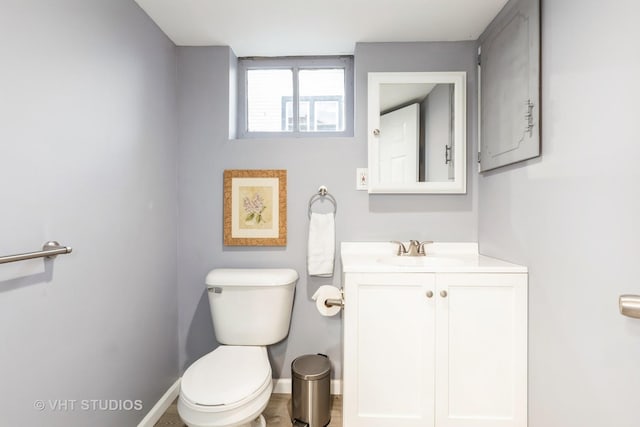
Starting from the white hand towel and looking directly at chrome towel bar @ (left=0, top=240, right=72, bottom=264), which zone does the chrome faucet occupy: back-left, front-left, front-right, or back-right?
back-left

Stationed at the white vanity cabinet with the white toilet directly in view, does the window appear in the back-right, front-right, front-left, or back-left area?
front-right

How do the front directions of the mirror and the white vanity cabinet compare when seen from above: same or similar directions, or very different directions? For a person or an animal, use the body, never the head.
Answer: same or similar directions

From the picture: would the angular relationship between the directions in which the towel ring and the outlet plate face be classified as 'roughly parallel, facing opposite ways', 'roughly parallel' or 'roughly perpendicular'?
roughly parallel

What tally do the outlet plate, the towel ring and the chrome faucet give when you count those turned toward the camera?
3

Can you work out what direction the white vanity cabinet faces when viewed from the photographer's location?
facing the viewer

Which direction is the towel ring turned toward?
toward the camera

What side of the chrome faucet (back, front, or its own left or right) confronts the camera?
front

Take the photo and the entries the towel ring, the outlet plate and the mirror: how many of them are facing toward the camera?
3

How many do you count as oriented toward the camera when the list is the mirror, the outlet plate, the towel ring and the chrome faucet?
4

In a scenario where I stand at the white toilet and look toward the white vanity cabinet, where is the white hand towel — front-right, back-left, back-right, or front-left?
front-left

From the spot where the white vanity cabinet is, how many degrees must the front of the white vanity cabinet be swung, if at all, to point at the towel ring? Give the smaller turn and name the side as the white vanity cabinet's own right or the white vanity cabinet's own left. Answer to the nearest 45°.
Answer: approximately 135° to the white vanity cabinet's own right

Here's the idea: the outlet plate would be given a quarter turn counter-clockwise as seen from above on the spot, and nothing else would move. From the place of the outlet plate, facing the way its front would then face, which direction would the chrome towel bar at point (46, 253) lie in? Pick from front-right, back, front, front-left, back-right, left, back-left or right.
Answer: back-right
